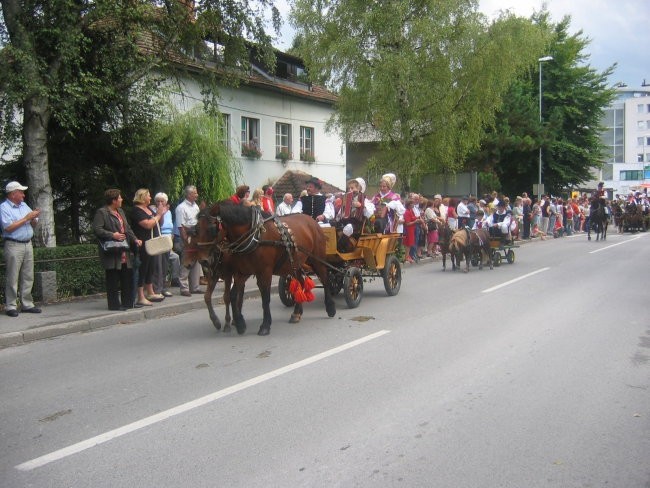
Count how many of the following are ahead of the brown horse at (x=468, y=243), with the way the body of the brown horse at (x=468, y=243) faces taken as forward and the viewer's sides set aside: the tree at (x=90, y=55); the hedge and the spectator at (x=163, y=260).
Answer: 3

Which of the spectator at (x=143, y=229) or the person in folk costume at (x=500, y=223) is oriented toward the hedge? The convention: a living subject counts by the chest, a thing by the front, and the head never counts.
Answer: the person in folk costume

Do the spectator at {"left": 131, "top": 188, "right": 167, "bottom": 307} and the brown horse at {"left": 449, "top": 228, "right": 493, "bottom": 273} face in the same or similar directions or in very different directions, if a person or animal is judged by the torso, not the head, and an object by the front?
very different directions

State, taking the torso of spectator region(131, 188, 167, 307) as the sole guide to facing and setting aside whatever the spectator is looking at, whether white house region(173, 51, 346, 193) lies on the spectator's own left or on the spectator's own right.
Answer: on the spectator's own left

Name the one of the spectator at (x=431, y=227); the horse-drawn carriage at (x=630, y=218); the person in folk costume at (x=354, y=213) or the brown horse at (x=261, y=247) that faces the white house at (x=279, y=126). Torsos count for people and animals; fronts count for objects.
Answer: the horse-drawn carriage

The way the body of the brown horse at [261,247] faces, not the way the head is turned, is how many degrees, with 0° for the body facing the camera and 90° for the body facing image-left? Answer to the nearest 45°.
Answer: approximately 45°

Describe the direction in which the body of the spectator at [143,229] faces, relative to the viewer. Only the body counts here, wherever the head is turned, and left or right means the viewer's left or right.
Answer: facing to the right of the viewer

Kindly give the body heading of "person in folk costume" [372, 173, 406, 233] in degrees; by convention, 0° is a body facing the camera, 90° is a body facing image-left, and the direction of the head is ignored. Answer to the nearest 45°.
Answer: approximately 45°

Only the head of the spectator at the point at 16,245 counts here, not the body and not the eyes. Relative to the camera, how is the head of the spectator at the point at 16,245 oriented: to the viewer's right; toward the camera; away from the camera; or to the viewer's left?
to the viewer's right

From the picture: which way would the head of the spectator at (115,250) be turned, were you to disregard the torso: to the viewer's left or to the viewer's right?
to the viewer's right
